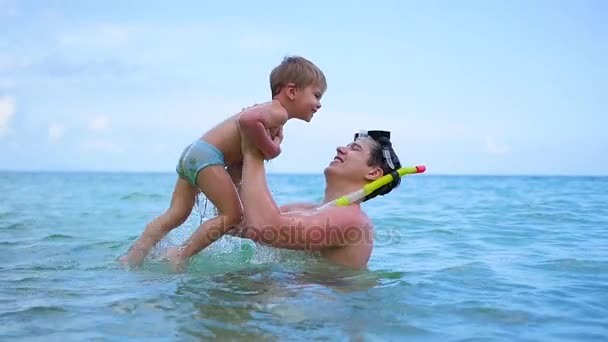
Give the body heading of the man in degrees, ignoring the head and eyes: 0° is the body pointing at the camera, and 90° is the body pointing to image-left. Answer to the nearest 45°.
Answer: approximately 90°

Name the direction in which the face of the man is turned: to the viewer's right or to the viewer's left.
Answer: to the viewer's left
